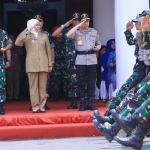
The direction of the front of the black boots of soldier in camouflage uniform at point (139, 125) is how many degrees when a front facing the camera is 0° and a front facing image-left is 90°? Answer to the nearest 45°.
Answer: approximately 90°

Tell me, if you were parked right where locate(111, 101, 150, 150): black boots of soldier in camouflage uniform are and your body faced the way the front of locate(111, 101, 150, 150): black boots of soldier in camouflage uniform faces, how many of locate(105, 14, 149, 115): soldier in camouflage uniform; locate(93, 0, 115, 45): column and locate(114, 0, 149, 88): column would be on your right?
3

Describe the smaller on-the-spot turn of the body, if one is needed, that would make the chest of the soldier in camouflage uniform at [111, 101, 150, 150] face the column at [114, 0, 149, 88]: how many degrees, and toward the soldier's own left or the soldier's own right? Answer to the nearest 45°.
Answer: approximately 90° to the soldier's own right

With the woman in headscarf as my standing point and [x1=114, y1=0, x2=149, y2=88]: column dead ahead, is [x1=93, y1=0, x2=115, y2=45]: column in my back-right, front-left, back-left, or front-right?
front-left

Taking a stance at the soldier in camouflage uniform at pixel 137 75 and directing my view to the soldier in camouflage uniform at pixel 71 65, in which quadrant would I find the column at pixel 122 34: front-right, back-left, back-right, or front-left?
front-right

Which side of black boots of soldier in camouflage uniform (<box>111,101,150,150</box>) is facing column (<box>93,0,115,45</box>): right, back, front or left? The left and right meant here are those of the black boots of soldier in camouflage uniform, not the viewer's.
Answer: right

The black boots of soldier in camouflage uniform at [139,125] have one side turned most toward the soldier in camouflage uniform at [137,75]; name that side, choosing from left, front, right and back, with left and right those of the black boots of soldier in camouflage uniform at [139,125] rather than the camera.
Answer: right

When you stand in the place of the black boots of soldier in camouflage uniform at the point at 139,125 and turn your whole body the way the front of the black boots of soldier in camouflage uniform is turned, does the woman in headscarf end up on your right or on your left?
on your right

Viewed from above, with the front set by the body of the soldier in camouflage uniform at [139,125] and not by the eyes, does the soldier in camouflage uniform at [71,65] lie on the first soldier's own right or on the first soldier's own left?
on the first soldier's own right
